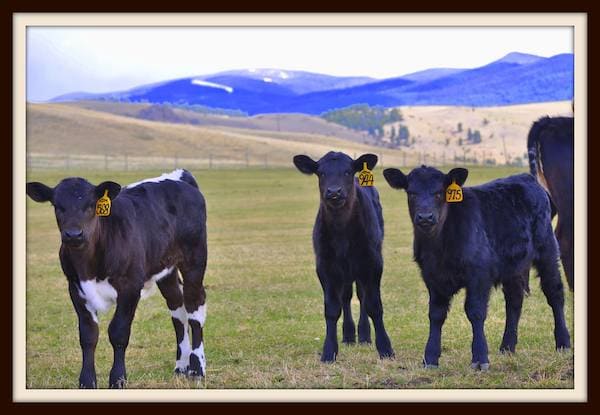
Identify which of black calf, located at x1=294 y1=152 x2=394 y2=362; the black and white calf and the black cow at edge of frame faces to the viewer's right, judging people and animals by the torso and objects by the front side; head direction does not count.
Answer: the black cow at edge of frame

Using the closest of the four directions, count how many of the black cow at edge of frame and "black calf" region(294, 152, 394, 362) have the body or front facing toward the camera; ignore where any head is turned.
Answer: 1

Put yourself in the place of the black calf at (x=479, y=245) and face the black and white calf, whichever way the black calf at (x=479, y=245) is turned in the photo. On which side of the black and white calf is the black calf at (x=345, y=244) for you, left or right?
right

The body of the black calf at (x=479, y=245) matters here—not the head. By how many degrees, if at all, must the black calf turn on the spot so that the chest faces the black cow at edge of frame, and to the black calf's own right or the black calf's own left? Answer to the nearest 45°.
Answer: approximately 180°

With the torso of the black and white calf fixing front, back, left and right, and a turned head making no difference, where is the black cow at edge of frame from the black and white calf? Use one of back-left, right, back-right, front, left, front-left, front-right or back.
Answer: back-left

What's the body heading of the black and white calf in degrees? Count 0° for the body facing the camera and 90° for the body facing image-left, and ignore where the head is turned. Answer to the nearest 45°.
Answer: approximately 45°

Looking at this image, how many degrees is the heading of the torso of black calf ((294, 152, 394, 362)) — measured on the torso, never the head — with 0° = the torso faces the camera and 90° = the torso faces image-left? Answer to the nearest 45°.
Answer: approximately 0°

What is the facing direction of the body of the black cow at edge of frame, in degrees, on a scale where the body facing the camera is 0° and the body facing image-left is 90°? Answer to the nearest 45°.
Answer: approximately 270°

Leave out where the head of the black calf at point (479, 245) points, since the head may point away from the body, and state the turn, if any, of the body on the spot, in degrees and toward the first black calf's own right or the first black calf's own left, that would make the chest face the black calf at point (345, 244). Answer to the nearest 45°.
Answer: approximately 45° to the first black calf's own right

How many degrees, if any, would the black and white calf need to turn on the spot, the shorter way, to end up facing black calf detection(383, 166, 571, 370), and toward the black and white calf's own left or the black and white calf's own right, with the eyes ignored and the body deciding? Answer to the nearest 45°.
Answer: approximately 135° to the black and white calf's own left
